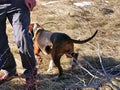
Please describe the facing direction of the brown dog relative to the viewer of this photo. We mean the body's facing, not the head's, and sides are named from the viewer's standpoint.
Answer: facing away from the viewer and to the left of the viewer
